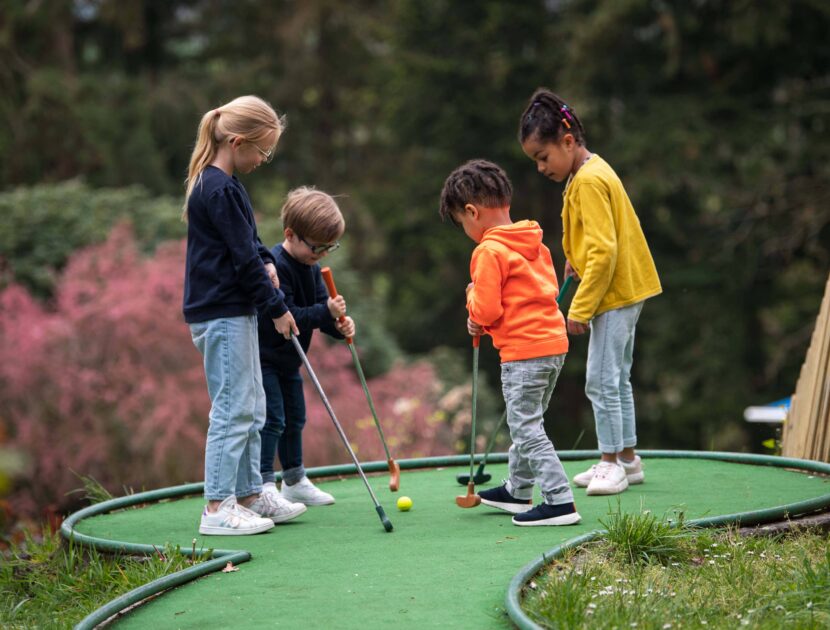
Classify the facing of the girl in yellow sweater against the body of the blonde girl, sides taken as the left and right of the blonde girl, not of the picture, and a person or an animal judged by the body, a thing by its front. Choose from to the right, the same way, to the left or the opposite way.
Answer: the opposite way

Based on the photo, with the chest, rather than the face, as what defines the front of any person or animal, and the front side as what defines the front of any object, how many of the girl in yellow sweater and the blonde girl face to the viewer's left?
1

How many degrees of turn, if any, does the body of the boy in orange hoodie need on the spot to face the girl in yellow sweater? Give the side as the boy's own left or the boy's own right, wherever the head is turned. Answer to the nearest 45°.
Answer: approximately 90° to the boy's own right

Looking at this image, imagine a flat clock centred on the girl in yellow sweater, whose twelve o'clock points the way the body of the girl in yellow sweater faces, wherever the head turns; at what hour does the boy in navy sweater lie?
The boy in navy sweater is roughly at 12 o'clock from the girl in yellow sweater.

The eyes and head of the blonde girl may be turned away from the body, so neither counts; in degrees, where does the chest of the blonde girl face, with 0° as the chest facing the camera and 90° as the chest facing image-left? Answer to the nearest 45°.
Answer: approximately 270°

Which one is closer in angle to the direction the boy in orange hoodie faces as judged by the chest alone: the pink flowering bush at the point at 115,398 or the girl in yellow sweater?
the pink flowering bush

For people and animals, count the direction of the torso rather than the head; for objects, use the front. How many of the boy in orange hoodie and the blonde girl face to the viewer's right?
1

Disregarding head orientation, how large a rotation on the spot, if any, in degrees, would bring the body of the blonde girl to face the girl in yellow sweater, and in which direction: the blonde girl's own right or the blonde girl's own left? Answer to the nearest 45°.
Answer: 0° — they already face them

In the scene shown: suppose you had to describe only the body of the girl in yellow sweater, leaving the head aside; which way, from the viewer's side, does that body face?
to the viewer's left

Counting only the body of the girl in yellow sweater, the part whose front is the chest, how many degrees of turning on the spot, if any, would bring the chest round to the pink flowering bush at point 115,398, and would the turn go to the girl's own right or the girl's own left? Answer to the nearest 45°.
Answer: approximately 45° to the girl's own right

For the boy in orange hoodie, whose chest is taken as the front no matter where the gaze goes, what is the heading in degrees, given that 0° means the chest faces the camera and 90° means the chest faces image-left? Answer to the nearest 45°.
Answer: approximately 135°
